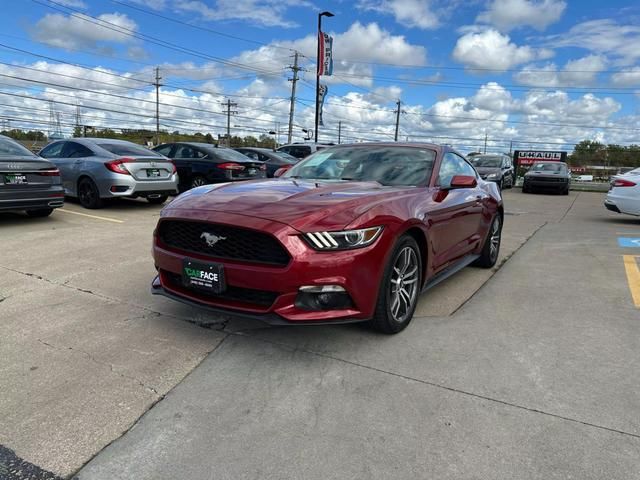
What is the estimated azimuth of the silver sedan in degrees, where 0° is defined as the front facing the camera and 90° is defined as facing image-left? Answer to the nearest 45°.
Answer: approximately 135°

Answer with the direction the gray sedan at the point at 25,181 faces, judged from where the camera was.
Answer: facing away from the viewer and to the left of the viewer

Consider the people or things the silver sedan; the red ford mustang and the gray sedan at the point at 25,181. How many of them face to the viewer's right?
0

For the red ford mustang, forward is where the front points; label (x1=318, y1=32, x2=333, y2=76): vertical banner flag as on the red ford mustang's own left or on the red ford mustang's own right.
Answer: on the red ford mustang's own right

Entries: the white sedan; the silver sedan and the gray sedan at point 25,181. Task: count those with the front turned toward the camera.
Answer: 0

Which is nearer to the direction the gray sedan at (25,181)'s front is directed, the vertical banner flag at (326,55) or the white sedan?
the vertical banner flag

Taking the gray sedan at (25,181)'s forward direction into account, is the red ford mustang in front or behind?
behind

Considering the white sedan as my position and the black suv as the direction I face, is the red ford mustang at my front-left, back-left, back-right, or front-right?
back-left

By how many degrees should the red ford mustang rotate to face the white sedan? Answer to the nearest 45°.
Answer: approximately 180°

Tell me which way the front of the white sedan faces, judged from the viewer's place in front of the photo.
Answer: facing away from the viewer and to the right of the viewer

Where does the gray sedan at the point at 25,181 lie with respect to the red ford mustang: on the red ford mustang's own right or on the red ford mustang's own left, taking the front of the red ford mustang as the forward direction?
on the red ford mustang's own right

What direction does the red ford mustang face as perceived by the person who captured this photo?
facing the viewer and to the left of the viewer

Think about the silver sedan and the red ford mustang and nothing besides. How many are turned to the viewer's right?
0
